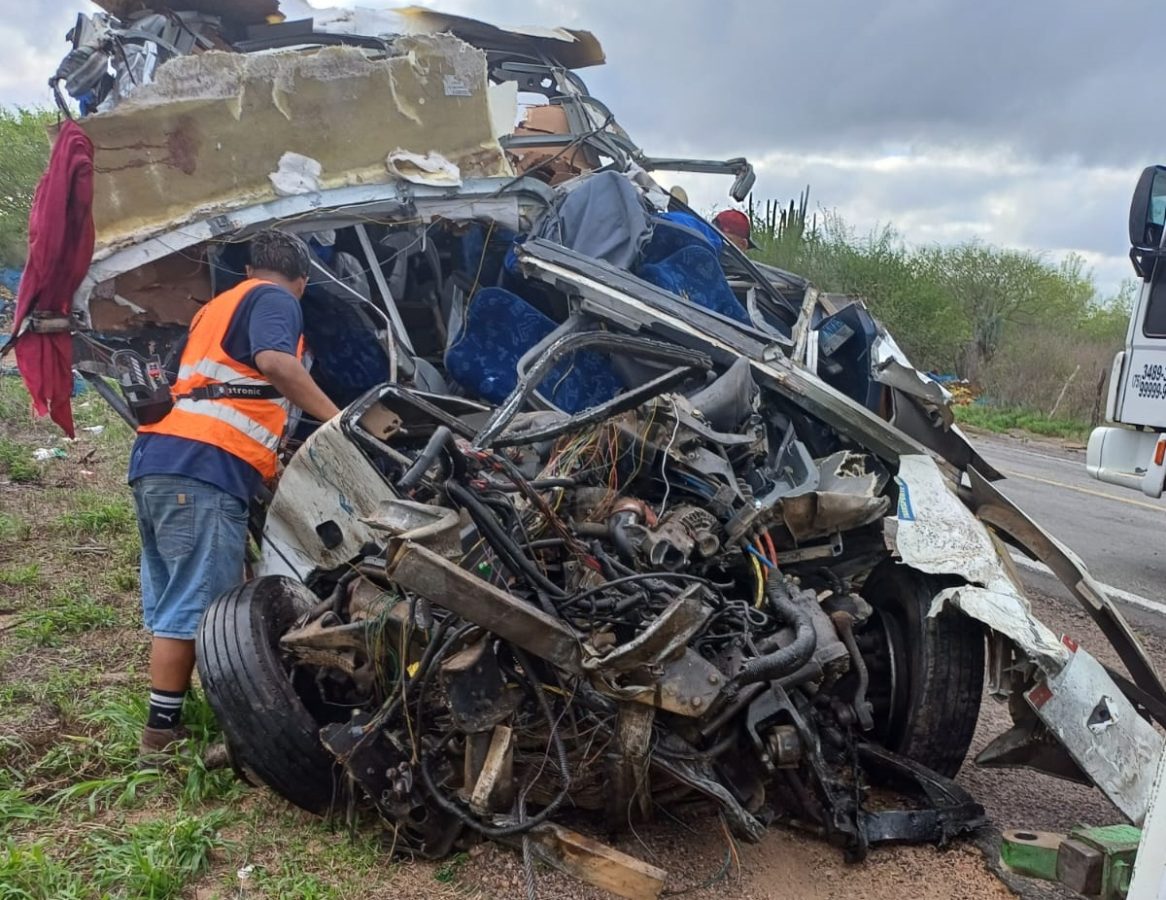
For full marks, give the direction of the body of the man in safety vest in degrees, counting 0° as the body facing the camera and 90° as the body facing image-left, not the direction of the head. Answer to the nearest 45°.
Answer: approximately 225°

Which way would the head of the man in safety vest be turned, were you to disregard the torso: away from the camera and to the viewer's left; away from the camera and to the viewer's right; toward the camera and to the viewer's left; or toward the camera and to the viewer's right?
away from the camera and to the viewer's right

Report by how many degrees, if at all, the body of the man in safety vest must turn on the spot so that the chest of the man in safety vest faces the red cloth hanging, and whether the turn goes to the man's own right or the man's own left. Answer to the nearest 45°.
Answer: approximately 90° to the man's own left

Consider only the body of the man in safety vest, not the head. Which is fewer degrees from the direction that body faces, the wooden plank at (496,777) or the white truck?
the white truck

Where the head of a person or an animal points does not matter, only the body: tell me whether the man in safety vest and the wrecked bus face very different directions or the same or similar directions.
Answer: very different directions

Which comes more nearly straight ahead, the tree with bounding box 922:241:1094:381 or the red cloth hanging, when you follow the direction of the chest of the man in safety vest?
the tree

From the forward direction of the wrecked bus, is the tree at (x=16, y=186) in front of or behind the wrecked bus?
behind

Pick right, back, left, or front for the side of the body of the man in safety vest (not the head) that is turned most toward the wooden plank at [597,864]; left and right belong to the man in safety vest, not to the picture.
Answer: right

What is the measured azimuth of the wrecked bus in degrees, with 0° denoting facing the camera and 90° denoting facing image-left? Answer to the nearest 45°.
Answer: approximately 0°

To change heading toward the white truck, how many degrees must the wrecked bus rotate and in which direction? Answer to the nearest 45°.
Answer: approximately 135° to its left
